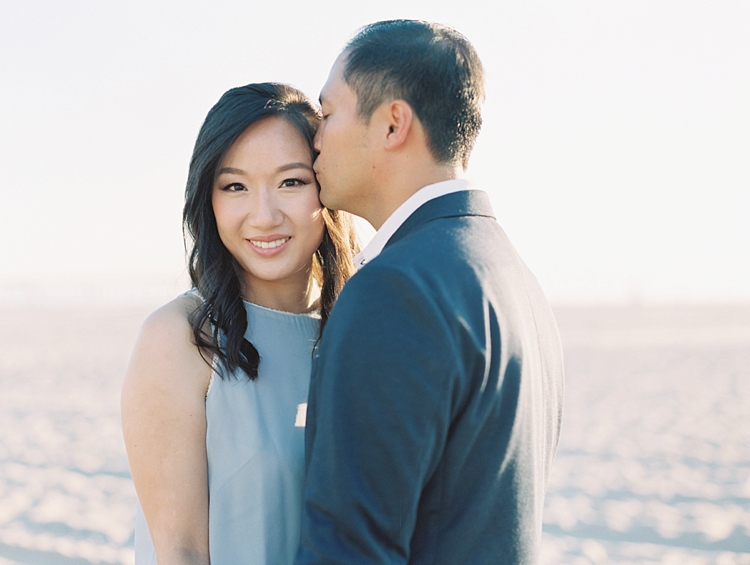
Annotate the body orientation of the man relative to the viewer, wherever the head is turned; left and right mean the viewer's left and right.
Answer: facing away from the viewer and to the left of the viewer

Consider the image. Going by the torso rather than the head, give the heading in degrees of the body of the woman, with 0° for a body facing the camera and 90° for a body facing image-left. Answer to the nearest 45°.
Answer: approximately 315°

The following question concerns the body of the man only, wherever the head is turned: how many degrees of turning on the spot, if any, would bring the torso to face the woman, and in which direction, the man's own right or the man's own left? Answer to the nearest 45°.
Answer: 0° — they already face them

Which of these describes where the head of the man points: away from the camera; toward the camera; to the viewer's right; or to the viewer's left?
to the viewer's left

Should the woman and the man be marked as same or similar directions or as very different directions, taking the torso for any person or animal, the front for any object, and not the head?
very different directions
